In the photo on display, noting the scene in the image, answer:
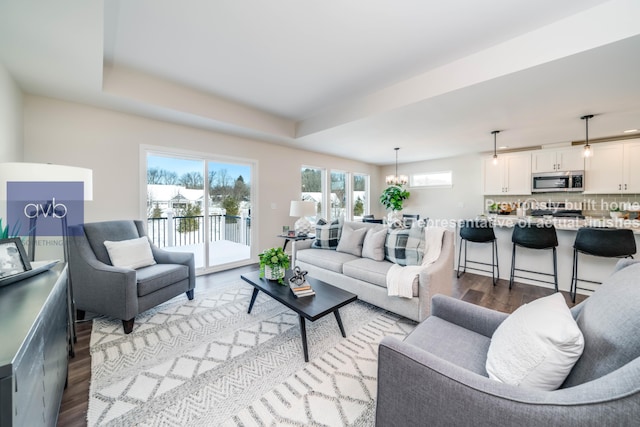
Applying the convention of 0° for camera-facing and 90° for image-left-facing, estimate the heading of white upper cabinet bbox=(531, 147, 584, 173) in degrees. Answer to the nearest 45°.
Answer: approximately 0°

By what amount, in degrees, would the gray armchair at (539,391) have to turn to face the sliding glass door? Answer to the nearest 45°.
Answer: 0° — it already faces it

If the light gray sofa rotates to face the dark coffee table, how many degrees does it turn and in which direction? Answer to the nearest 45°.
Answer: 0° — it already faces it

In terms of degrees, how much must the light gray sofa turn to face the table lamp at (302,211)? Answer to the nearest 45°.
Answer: approximately 90° to its right

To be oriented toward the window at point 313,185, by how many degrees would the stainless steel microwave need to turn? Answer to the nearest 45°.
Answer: approximately 45° to its right

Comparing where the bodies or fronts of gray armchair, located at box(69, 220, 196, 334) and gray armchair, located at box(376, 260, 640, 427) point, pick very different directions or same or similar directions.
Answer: very different directions

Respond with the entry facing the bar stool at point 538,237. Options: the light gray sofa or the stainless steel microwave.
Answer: the stainless steel microwave

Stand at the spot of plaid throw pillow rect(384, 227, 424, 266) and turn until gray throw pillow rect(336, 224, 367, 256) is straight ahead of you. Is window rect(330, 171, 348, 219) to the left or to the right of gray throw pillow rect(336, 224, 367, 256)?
right

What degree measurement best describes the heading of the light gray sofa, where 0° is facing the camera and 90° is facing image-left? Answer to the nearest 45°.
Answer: approximately 45°

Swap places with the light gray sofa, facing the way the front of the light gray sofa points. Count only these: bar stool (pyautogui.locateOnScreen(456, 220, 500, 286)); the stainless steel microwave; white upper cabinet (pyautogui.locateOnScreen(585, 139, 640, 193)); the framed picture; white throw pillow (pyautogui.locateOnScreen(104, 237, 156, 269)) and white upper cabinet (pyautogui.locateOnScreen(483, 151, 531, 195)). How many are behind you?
4

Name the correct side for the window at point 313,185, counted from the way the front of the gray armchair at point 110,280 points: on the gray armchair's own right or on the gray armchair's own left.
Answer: on the gray armchair's own left

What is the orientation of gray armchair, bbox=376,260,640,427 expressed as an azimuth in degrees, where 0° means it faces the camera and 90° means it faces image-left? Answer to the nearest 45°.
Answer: approximately 90°

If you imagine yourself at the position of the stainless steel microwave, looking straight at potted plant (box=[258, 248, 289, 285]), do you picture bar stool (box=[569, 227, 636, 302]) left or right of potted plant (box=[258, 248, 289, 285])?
left

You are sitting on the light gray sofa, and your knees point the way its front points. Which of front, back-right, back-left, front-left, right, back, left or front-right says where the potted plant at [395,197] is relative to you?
back-right

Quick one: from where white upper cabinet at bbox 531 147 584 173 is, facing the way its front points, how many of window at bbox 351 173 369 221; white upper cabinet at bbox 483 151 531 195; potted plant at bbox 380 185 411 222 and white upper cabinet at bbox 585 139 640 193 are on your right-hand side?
3

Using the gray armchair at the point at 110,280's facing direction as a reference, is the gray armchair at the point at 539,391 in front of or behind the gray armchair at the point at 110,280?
in front
